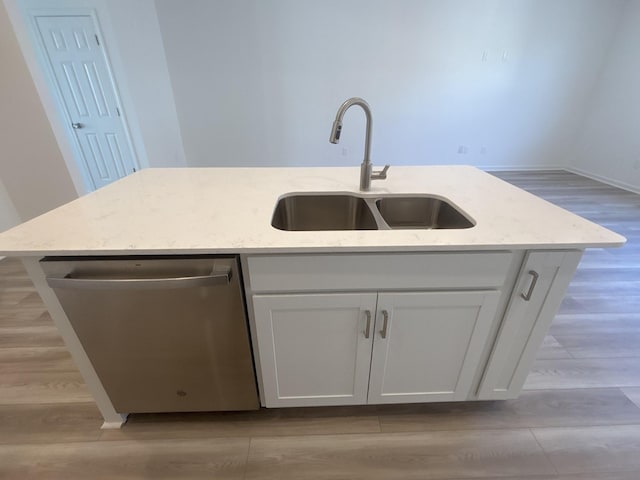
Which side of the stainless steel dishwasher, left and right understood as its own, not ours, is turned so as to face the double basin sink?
left

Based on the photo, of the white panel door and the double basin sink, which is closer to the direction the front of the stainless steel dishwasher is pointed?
the double basin sink

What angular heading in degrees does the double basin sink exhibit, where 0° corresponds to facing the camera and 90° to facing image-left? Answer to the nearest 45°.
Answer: approximately 0°

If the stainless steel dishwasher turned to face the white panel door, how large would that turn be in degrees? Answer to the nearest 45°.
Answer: approximately 180°

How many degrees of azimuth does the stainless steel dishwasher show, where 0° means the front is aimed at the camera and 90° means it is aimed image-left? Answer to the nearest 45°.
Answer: approximately 0°

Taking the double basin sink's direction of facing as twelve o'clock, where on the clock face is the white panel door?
The white panel door is roughly at 4 o'clock from the double basin sink.

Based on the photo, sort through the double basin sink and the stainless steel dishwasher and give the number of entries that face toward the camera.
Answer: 2
